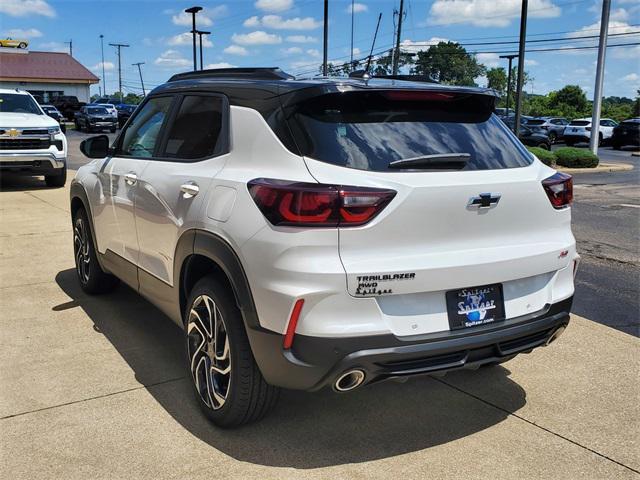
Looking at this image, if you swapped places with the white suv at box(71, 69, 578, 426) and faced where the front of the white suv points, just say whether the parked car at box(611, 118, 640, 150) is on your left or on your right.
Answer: on your right

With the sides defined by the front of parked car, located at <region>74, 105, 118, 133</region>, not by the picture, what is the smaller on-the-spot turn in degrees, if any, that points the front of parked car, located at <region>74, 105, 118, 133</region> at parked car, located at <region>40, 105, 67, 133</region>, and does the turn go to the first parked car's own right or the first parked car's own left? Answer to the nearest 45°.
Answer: approximately 45° to the first parked car's own right

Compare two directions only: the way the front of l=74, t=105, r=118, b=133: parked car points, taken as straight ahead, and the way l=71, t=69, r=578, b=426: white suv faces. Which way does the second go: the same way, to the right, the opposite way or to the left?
the opposite way

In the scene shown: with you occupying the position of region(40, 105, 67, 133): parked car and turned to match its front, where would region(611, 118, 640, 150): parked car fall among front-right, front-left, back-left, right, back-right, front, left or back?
front-left

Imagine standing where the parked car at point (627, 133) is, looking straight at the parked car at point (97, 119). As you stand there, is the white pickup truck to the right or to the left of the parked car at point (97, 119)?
left

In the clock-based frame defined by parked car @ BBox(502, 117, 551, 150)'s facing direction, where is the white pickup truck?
The white pickup truck is roughly at 2 o'clock from the parked car.

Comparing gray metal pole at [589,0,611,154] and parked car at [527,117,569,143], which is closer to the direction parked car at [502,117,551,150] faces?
the gray metal pole

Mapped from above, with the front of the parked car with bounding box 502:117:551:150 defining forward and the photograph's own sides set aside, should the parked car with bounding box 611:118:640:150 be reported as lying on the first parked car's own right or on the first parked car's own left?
on the first parked car's own left
